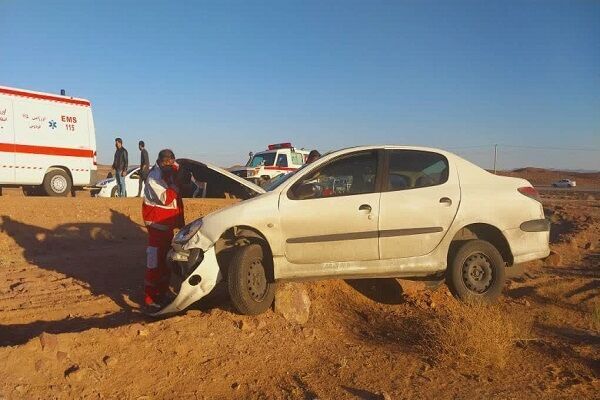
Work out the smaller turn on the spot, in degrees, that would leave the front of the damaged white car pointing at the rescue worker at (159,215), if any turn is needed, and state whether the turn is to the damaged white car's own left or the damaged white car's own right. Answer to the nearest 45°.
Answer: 0° — it already faces them

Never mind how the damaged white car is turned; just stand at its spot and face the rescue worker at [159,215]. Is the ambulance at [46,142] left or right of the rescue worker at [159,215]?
right

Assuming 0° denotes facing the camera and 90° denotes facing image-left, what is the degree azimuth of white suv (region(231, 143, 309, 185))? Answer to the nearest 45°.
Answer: approximately 45°

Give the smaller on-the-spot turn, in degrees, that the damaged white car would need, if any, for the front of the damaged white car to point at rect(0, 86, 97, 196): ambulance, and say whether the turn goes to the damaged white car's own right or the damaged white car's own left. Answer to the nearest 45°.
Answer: approximately 45° to the damaged white car's own right

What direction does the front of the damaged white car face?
to the viewer's left

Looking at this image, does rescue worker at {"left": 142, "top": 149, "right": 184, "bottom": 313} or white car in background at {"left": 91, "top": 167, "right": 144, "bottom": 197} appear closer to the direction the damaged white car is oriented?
the rescue worker

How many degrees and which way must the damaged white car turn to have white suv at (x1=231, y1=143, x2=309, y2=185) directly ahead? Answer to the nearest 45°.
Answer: approximately 90° to its right

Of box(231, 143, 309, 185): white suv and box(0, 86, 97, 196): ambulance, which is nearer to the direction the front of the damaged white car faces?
the ambulance
